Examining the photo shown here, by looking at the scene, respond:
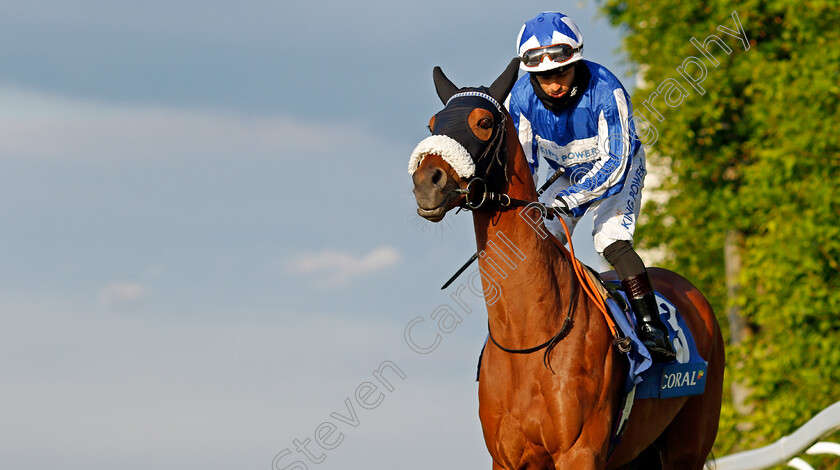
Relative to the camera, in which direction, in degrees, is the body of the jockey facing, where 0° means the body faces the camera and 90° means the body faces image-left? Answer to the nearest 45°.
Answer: approximately 45°

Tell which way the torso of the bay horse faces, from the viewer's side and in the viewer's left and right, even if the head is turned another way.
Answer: facing the viewer and to the left of the viewer
